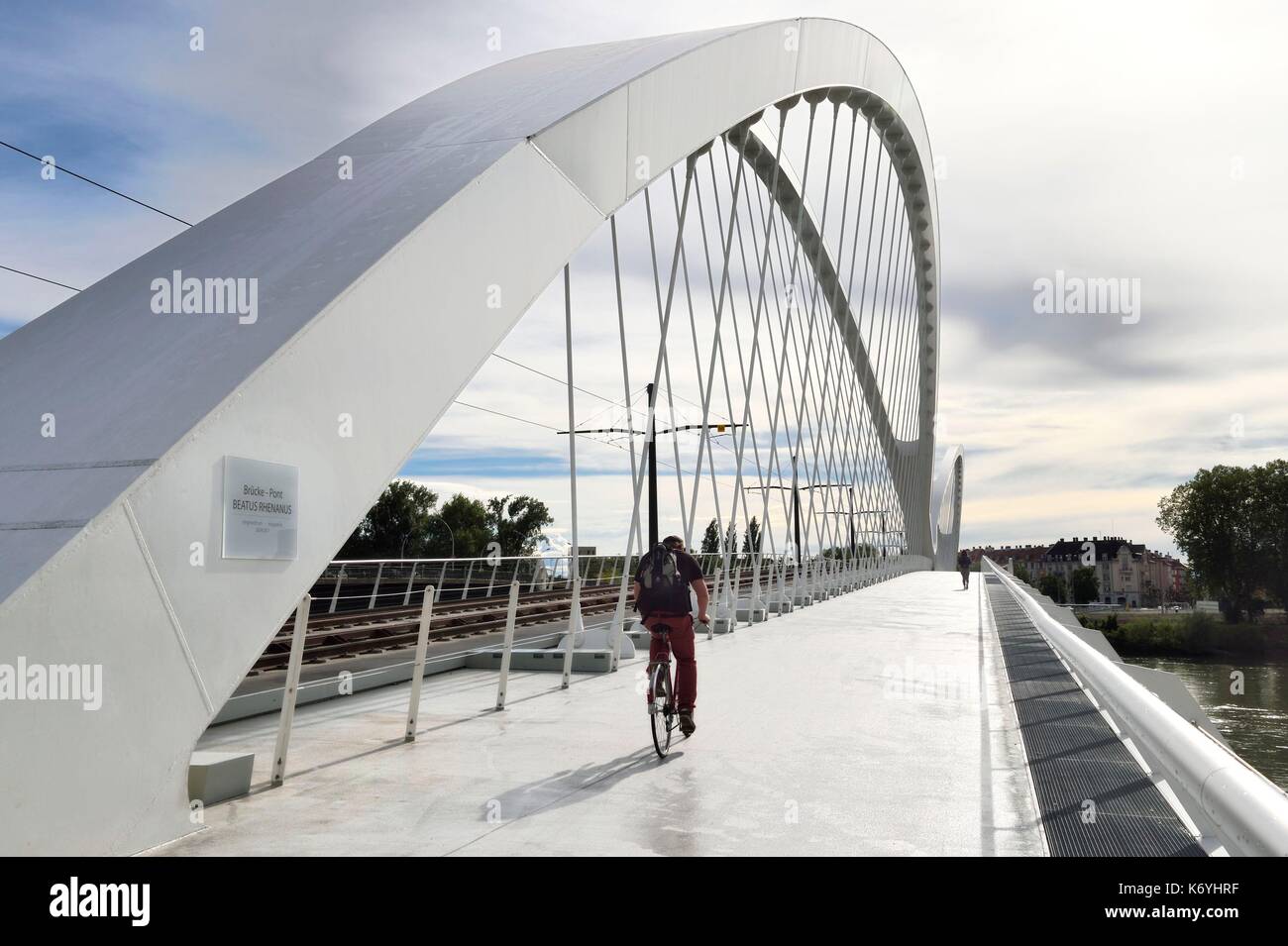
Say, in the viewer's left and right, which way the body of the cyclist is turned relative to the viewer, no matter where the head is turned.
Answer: facing away from the viewer

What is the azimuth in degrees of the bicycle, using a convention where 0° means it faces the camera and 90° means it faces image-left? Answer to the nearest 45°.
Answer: approximately 180°
